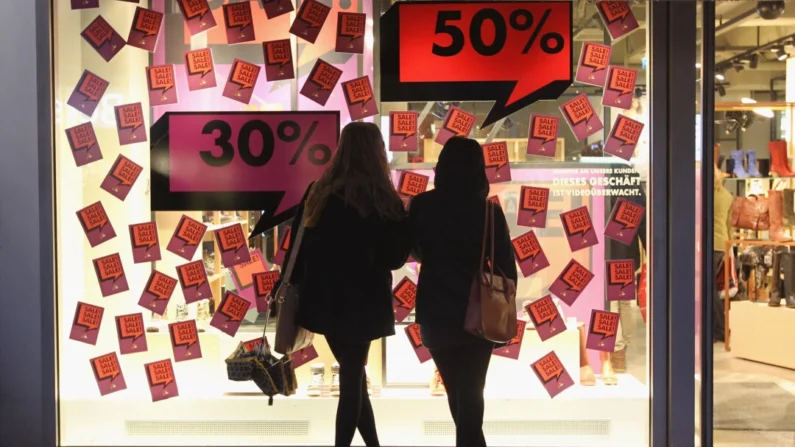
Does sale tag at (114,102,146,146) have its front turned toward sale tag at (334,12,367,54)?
no

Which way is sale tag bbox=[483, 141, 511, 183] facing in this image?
toward the camera

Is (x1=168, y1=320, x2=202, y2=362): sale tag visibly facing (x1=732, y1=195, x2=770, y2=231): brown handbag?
no

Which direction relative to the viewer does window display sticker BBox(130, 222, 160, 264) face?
toward the camera

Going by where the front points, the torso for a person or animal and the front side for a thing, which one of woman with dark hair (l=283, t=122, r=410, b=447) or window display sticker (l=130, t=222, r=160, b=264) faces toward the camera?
the window display sticker

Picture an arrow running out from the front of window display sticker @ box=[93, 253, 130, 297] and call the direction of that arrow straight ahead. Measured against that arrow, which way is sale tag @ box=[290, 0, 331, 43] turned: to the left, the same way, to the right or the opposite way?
the same way

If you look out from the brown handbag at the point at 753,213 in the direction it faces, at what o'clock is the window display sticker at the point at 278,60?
The window display sticker is roughly at 1 o'clock from the brown handbag.

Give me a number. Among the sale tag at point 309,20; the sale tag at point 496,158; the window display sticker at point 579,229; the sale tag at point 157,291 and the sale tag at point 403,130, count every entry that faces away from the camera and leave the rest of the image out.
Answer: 0

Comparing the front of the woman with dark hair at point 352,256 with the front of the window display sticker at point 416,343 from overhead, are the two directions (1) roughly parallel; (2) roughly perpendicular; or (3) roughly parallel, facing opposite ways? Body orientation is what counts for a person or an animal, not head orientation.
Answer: roughly parallel, facing opposite ways

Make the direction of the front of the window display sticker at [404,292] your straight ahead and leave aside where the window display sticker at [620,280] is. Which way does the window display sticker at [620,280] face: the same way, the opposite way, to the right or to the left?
the same way

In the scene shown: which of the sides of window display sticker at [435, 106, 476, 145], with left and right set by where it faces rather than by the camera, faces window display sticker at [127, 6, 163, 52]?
right

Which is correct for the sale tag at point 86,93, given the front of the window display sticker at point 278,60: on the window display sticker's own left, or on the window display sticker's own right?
on the window display sticker's own right

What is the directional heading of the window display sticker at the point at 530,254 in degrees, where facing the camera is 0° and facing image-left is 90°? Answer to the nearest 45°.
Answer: approximately 0°

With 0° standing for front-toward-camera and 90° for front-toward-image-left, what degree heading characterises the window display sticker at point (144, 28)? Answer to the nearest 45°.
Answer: approximately 0°

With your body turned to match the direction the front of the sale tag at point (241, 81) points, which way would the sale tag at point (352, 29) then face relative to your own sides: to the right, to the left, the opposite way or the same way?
the same way

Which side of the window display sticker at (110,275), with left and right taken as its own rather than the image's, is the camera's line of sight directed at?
front
